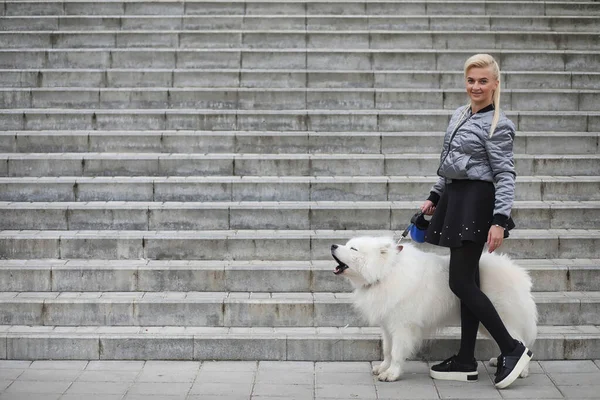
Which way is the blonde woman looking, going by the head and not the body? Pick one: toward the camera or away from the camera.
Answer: toward the camera

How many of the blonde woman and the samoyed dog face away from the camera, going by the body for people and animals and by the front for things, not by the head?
0

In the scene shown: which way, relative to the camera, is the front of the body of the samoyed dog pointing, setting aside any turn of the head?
to the viewer's left

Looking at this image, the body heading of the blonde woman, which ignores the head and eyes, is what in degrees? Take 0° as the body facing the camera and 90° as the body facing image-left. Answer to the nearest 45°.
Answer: approximately 45°
